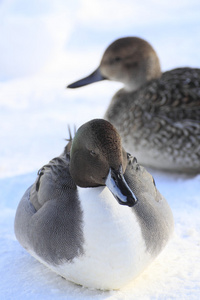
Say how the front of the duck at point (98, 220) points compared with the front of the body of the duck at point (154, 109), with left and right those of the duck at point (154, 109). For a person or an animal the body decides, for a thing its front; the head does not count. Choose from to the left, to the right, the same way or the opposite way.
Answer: to the left

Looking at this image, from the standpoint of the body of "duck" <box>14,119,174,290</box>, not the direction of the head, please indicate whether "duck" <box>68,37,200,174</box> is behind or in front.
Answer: behind

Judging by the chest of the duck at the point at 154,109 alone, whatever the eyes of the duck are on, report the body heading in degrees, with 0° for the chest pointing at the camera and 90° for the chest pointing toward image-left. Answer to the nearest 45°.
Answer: approximately 90°

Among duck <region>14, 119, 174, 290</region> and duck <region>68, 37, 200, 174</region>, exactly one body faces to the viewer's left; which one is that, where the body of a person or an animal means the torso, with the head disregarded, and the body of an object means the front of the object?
duck <region>68, 37, 200, 174</region>

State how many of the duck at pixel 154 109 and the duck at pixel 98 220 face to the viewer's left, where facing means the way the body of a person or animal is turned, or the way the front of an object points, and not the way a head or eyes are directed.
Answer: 1

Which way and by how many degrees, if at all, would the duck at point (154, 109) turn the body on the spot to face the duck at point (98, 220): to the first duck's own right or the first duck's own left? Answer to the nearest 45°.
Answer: approximately 90° to the first duck's own left

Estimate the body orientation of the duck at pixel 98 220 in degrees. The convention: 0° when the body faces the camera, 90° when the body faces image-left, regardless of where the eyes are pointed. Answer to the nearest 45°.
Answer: approximately 0°
